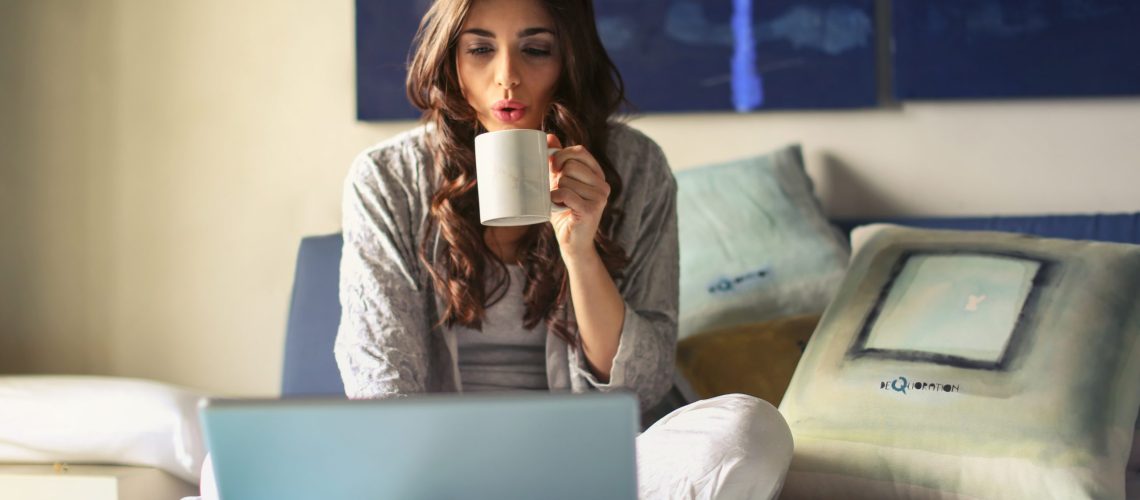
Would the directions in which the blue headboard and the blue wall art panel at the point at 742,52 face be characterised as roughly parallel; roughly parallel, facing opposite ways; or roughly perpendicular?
roughly parallel

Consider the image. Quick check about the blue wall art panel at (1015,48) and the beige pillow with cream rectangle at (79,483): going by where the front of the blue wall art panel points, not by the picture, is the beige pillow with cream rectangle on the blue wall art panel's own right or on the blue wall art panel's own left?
on the blue wall art panel's own right

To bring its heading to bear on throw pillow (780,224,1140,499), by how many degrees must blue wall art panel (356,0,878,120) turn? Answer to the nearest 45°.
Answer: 0° — it already faces it

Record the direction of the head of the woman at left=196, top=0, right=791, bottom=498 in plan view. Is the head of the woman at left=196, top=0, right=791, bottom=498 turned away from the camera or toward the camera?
toward the camera

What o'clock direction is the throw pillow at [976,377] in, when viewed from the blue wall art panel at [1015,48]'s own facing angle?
The throw pillow is roughly at 12 o'clock from the blue wall art panel.

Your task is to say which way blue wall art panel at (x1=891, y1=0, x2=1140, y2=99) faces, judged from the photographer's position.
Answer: facing the viewer

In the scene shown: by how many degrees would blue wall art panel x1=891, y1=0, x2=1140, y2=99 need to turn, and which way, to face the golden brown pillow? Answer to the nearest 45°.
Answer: approximately 45° to its right

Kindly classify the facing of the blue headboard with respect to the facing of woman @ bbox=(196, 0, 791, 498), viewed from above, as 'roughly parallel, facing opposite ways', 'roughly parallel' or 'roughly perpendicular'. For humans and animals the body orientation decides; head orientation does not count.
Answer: roughly parallel

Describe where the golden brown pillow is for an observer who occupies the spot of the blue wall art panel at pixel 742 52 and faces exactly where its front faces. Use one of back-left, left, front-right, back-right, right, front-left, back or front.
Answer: front

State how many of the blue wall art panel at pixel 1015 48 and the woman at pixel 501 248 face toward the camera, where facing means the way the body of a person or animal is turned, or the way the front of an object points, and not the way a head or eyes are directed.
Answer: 2

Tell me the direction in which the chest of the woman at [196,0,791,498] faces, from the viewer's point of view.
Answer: toward the camera

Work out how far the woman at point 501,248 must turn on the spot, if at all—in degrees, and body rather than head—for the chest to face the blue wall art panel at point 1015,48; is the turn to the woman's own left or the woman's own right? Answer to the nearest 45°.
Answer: approximately 135° to the woman's own left

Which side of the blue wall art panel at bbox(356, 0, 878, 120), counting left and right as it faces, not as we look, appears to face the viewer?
front
